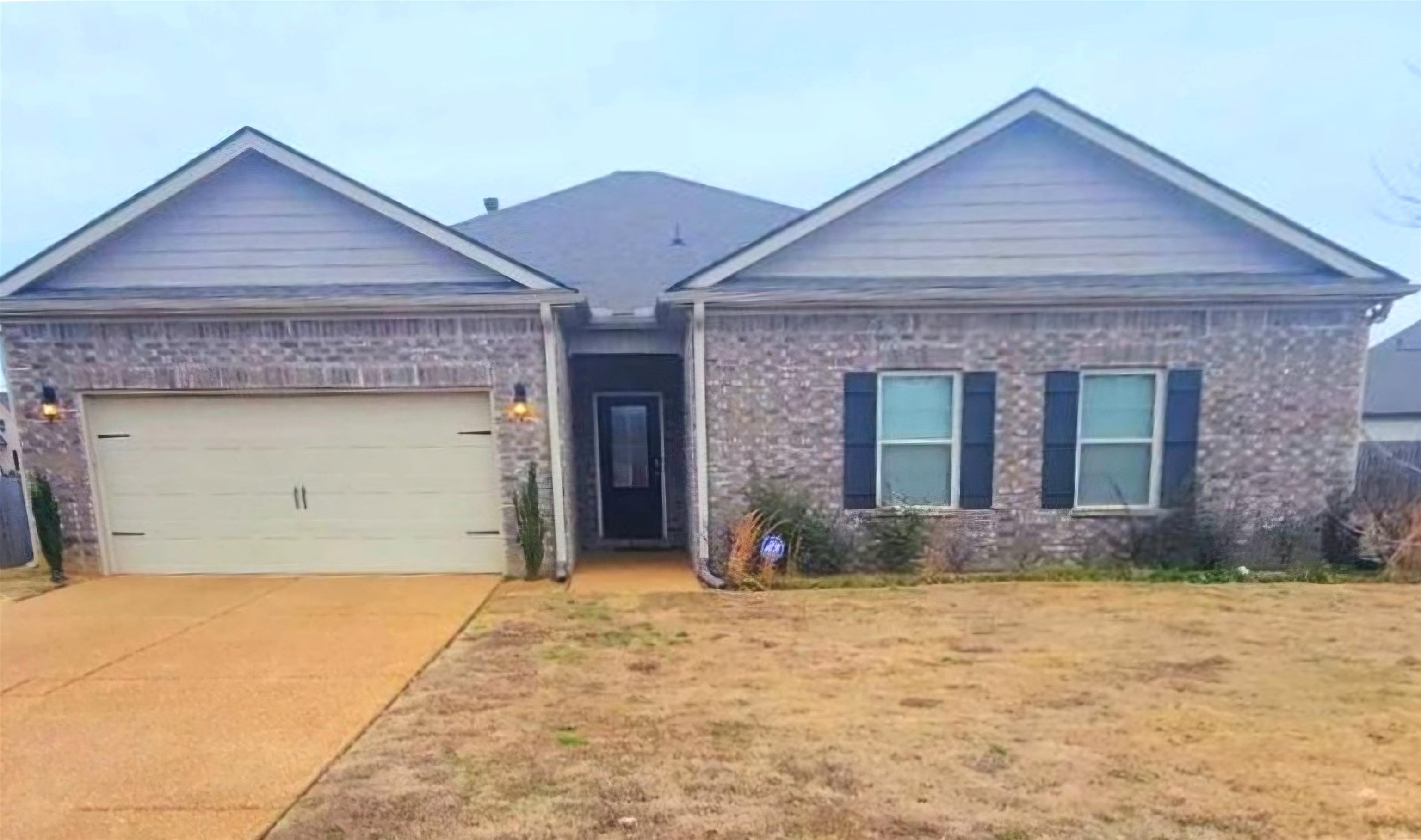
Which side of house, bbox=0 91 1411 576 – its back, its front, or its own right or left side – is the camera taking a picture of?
front

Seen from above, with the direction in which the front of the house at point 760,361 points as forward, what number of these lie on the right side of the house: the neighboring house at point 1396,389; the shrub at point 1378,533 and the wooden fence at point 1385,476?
0

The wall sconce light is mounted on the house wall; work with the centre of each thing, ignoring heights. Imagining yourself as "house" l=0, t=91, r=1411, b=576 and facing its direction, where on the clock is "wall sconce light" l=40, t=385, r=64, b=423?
The wall sconce light is roughly at 3 o'clock from the house.

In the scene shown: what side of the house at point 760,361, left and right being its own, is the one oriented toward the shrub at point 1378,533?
left

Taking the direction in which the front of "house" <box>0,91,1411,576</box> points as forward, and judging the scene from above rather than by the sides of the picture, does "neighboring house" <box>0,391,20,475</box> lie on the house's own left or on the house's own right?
on the house's own right

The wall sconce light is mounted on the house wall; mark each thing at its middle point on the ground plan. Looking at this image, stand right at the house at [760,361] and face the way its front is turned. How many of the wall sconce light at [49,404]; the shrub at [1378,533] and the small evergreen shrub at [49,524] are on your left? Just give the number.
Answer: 1

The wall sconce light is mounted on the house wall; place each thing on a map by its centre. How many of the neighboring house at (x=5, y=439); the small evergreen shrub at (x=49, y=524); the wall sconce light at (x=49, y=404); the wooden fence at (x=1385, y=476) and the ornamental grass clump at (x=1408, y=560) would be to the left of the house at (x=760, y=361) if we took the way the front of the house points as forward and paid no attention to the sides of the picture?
2

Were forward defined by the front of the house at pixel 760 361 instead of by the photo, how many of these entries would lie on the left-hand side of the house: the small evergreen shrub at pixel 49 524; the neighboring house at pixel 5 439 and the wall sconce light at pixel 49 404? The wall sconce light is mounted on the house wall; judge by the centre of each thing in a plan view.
0

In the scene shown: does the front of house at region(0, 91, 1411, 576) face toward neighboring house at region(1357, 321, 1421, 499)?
no

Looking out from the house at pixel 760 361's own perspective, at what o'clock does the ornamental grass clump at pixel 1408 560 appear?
The ornamental grass clump is roughly at 9 o'clock from the house.

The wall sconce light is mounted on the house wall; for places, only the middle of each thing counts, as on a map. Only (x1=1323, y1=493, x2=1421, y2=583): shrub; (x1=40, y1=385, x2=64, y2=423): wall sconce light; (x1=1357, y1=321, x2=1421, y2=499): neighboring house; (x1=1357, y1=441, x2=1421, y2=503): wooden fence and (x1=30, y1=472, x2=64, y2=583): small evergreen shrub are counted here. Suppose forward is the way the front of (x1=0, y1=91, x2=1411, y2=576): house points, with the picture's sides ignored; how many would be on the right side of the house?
2

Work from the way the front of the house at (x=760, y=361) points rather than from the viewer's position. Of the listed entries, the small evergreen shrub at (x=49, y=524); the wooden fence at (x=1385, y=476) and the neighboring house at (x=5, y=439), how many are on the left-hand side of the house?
1

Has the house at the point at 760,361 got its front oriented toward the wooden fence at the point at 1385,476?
no

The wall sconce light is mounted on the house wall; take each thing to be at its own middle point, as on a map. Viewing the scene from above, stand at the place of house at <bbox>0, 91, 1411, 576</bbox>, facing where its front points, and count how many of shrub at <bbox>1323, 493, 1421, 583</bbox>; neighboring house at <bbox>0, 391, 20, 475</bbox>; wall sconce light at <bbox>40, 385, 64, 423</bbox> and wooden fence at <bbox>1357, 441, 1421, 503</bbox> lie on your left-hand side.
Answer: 2
